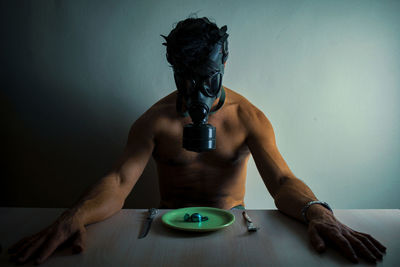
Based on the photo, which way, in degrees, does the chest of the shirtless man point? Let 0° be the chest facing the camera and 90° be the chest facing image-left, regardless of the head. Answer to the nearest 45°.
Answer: approximately 0°

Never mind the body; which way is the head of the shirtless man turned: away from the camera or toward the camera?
toward the camera
